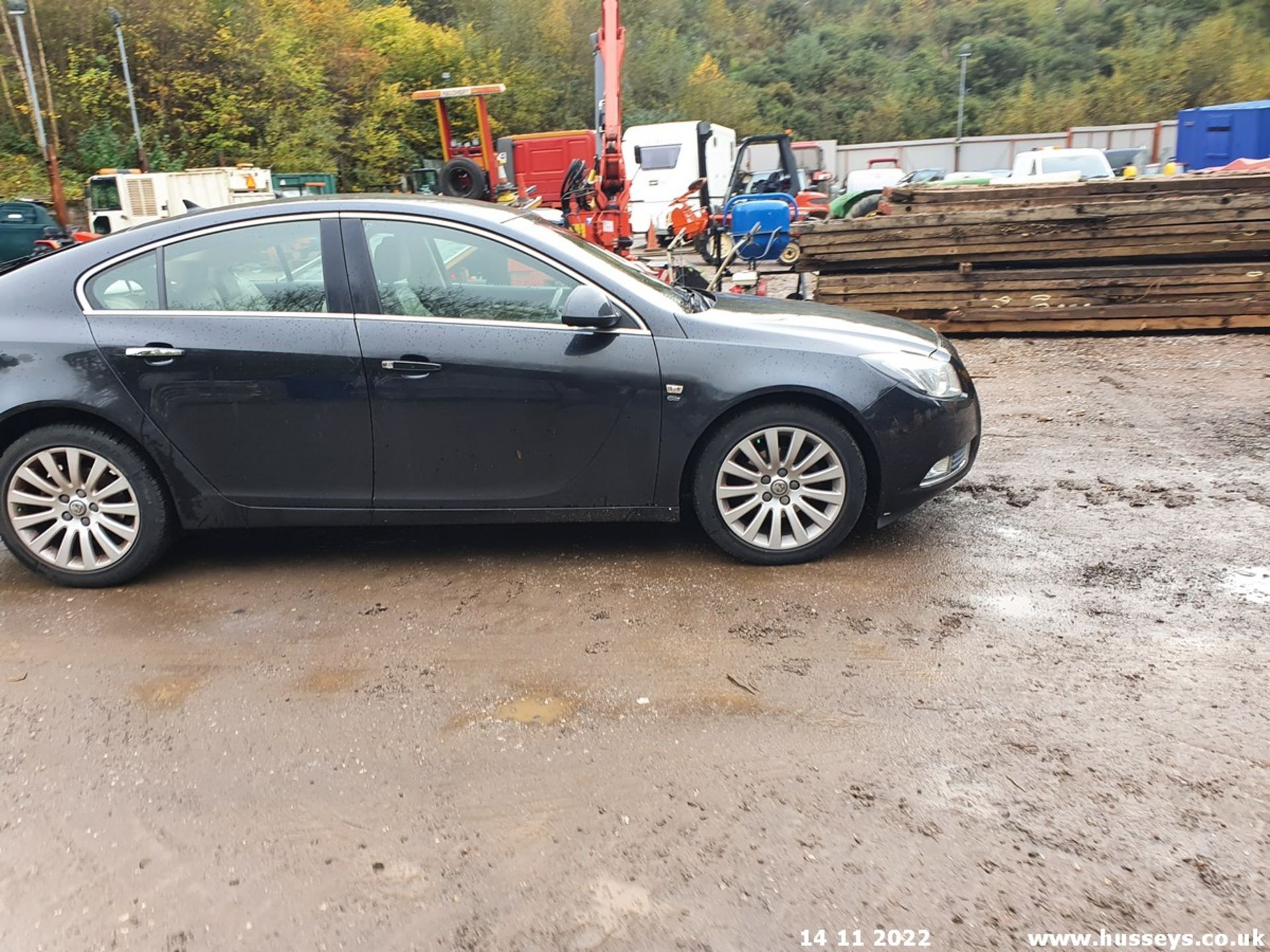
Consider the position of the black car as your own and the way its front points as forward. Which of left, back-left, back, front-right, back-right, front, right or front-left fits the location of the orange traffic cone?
left

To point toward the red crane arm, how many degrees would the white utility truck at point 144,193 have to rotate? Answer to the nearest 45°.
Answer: approximately 135° to its left

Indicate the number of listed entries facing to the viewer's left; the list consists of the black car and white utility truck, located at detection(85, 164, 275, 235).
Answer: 1

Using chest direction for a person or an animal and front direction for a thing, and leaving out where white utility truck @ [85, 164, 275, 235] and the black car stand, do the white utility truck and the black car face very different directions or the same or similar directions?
very different directions

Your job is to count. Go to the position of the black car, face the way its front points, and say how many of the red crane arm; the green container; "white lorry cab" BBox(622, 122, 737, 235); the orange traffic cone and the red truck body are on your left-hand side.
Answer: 5

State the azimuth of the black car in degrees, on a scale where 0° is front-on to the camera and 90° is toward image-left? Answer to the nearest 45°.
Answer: approximately 270°

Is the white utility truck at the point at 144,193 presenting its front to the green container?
no

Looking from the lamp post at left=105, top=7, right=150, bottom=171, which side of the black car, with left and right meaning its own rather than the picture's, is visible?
left

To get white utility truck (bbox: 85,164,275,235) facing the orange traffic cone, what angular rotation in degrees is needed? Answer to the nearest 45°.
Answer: approximately 135° to its left

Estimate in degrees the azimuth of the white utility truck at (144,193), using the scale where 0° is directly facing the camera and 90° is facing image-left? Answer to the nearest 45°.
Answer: approximately 90°

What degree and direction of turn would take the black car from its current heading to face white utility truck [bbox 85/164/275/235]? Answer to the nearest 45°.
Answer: approximately 90° to its left

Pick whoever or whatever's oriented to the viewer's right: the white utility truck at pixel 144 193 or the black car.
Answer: the black car

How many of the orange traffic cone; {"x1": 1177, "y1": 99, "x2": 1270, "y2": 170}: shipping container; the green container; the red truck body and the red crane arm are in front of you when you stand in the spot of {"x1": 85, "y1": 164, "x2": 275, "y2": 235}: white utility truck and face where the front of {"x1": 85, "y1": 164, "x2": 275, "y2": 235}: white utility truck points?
0

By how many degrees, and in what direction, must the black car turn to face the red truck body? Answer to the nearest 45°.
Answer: approximately 90° to its left

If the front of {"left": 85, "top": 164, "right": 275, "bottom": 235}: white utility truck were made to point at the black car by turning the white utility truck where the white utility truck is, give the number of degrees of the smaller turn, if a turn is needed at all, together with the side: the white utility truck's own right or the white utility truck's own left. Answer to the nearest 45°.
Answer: approximately 90° to the white utility truck's own left
